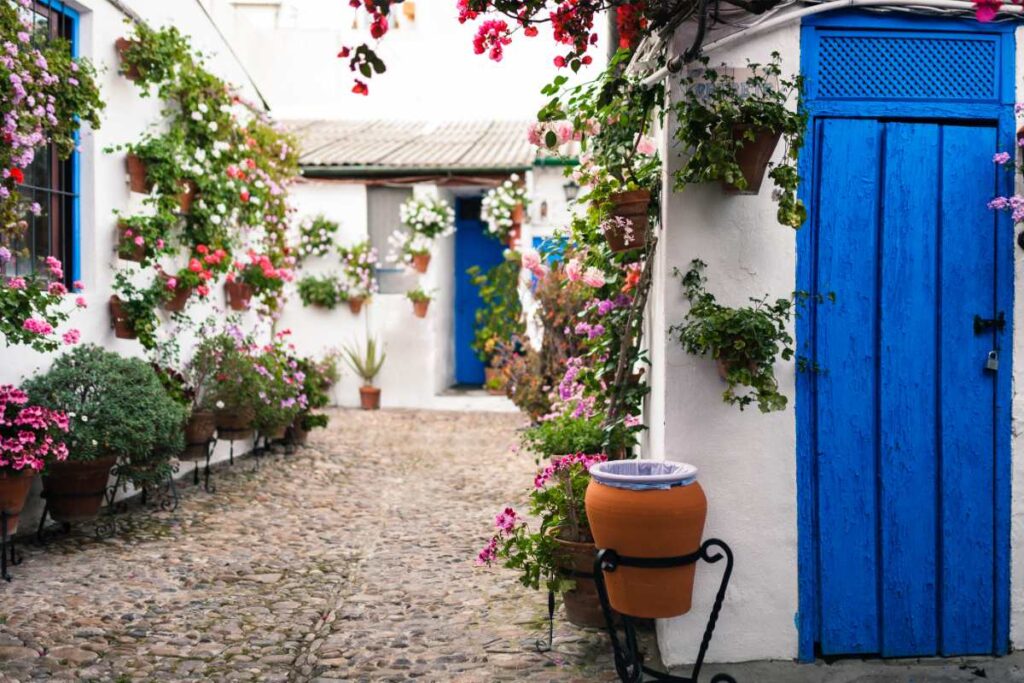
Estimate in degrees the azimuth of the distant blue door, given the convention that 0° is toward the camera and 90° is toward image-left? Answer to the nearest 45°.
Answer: approximately 0°

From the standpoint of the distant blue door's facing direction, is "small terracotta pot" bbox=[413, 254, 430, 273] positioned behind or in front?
in front

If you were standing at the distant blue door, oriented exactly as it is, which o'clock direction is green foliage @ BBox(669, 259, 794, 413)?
The green foliage is roughly at 12 o'clock from the distant blue door.

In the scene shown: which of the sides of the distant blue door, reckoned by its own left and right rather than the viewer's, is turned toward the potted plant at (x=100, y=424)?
front

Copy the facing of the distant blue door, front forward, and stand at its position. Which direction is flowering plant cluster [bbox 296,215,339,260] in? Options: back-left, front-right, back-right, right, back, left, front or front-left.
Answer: front-right

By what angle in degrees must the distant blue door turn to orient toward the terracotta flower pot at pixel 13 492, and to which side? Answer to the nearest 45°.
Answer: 0° — it already faces it

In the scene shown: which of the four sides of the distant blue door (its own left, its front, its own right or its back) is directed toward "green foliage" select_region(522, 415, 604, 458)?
front

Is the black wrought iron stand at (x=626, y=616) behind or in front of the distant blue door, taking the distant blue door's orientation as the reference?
in front

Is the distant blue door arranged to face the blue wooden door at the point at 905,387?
yes

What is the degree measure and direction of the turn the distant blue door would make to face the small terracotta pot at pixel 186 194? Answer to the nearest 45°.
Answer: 0° — it already faces it

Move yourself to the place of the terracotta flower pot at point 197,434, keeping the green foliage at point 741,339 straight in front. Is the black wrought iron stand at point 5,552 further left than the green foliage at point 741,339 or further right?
right

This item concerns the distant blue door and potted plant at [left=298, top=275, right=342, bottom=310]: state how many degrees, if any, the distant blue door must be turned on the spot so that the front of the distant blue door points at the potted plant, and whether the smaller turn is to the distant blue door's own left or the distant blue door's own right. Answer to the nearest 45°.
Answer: approximately 45° to the distant blue door's own right

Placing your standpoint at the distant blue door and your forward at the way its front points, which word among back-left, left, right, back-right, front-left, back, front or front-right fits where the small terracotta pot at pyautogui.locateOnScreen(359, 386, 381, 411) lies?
front-right

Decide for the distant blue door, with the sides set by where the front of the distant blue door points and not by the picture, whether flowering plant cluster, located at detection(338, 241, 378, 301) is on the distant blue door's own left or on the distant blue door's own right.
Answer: on the distant blue door's own right

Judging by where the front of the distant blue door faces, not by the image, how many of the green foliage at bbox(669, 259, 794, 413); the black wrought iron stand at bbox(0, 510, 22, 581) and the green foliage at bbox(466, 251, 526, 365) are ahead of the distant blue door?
3
